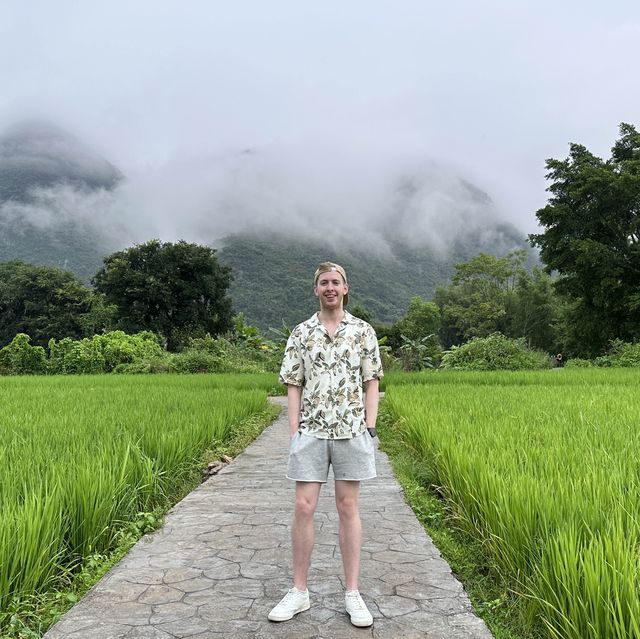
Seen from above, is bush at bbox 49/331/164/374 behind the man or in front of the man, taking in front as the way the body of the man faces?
behind

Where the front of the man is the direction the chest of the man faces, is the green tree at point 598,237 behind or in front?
behind

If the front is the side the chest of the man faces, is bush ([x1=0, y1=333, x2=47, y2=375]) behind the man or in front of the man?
behind

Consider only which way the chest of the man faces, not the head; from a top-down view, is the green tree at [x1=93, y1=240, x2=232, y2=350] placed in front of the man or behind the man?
behind

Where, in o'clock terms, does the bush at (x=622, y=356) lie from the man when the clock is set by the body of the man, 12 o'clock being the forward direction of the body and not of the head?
The bush is roughly at 7 o'clock from the man.

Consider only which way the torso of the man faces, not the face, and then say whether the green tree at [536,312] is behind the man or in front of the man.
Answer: behind

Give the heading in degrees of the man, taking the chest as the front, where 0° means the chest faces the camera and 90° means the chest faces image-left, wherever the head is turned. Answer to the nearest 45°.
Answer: approximately 0°
